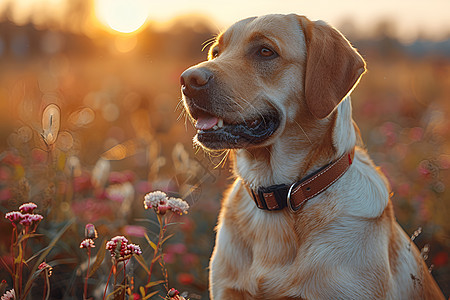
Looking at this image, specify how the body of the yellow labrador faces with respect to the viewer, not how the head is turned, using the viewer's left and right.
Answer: facing the viewer and to the left of the viewer

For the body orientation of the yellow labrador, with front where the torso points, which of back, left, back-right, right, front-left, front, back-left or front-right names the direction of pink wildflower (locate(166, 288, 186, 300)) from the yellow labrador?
front
